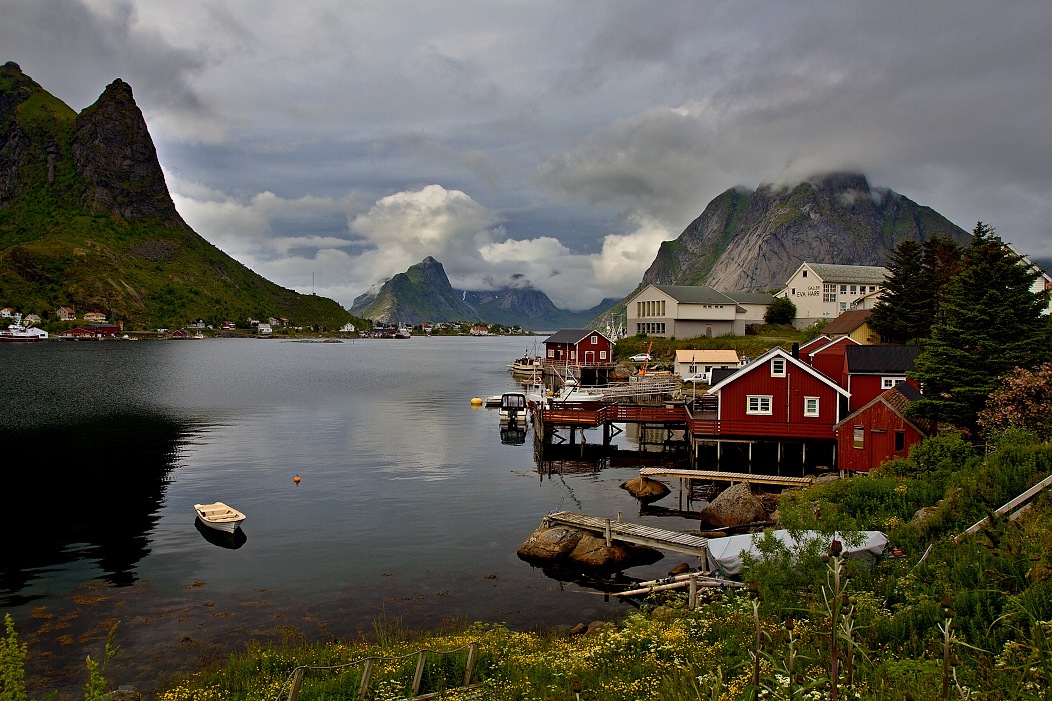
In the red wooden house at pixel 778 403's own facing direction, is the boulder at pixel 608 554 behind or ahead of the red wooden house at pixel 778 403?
ahead

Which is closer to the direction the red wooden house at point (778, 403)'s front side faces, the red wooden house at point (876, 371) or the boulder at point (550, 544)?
the boulder

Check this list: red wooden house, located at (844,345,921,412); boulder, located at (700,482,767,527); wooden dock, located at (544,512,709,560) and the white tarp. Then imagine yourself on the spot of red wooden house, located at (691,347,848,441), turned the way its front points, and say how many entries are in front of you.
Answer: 3

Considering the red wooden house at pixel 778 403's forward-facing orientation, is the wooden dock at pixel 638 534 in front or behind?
in front

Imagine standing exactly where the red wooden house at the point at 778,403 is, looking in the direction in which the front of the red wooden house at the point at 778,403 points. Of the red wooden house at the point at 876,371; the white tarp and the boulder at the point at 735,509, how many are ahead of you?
2

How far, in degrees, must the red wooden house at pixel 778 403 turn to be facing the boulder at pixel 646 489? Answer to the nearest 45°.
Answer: approximately 45° to its right

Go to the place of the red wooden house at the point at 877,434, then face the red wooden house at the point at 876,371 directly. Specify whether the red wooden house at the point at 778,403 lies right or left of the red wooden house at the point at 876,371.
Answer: left

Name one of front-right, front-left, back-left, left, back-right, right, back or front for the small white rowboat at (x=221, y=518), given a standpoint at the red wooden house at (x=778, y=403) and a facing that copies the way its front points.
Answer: front-right

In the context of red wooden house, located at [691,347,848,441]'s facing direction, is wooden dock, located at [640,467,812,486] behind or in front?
in front

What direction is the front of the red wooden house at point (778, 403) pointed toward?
toward the camera

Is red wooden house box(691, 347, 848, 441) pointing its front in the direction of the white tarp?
yes

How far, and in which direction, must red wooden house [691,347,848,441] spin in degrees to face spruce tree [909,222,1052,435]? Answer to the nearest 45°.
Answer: approximately 45° to its left

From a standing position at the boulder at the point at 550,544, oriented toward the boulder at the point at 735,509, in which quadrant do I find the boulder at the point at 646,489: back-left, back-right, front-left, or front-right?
front-left

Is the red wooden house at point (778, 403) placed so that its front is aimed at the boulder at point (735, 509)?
yes
